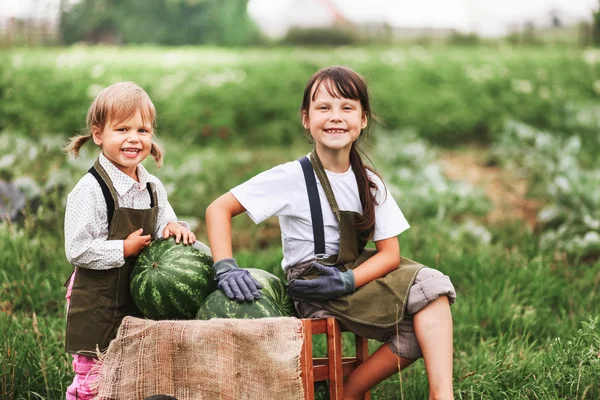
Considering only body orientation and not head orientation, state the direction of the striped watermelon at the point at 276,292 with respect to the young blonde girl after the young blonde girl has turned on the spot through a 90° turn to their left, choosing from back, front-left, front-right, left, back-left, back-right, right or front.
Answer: front-right

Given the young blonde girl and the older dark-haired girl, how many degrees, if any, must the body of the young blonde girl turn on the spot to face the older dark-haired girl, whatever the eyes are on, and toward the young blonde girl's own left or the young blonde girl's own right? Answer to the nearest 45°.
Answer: approximately 45° to the young blonde girl's own left

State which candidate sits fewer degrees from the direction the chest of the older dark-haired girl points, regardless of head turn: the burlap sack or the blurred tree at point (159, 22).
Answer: the burlap sack

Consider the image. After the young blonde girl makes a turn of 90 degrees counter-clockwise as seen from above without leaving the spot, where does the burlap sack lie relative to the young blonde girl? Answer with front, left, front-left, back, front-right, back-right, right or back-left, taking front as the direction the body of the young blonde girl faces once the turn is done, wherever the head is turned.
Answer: right

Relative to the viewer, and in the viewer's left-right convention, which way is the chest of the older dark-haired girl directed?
facing the viewer and to the right of the viewer

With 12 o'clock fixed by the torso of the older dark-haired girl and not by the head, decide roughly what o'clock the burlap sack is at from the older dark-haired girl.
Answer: The burlap sack is roughly at 3 o'clock from the older dark-haired girl.

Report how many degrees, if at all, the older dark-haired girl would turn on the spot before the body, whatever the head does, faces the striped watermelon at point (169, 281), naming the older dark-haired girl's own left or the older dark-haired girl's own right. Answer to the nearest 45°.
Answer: approximately 135° to the older dark-haired girl's own right

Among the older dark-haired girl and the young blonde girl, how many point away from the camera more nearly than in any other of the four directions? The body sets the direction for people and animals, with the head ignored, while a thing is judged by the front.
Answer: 0

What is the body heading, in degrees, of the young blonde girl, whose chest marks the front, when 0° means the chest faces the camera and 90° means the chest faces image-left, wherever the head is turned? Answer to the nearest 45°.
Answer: approximately 315°

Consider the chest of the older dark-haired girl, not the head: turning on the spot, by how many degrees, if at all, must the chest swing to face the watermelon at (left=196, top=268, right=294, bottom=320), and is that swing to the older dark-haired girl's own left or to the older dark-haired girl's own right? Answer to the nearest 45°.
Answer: approximately 90° to the older dark-haired girl's own right

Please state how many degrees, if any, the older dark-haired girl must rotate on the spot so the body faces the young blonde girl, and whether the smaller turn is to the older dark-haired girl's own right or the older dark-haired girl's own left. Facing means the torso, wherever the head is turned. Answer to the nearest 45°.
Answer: approximately 135° to the older dark-haired girl's own right
